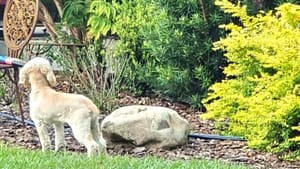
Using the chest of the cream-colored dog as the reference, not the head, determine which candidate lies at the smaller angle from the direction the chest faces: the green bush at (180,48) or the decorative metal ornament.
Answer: the decorative metal ornament

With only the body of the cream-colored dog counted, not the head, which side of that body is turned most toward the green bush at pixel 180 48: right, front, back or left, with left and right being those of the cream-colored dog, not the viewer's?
right

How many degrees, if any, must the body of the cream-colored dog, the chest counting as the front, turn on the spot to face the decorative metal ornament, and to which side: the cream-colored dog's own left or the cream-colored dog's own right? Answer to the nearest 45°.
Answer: approximately 45° to the cream-colored dog's own right

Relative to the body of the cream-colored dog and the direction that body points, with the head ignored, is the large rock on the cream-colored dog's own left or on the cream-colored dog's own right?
on the cream-colored dog's own right

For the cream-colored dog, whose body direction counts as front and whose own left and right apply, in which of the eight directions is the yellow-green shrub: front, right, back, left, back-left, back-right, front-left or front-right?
back-right

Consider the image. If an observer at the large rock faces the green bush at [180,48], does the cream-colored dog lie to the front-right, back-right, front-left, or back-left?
back-left

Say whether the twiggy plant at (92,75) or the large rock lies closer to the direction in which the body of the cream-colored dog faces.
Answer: the twiggy plant

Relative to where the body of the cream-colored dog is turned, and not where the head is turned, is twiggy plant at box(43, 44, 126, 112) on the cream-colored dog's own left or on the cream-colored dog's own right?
on the cream-colored dog's own right

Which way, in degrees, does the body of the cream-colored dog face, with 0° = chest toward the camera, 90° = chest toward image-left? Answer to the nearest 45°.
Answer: approximately 135°
